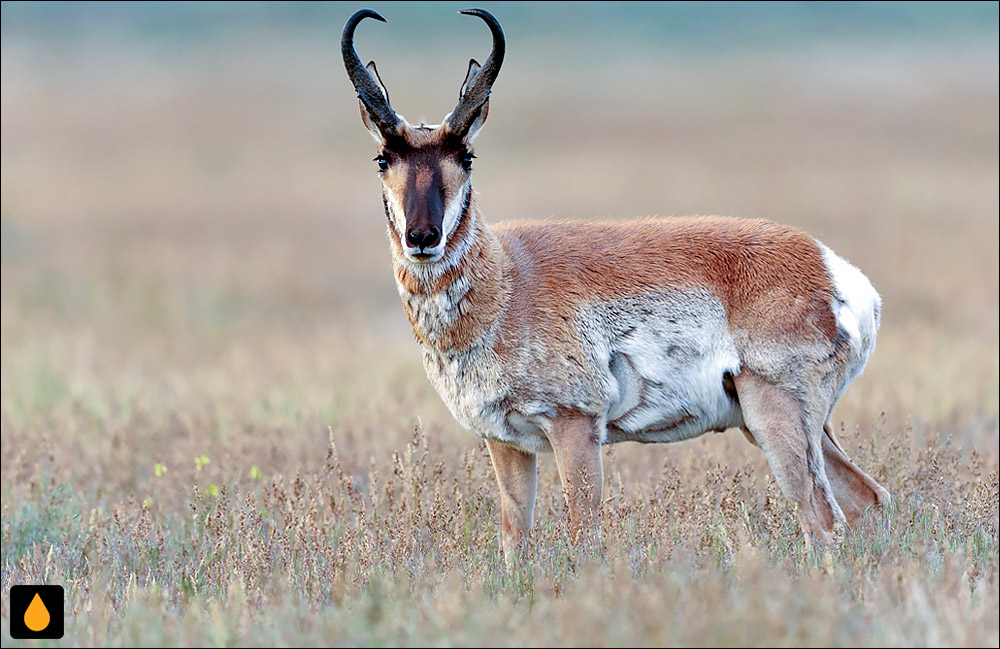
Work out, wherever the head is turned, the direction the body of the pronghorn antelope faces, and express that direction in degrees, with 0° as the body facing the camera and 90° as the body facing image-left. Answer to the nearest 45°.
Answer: approximately 90°
